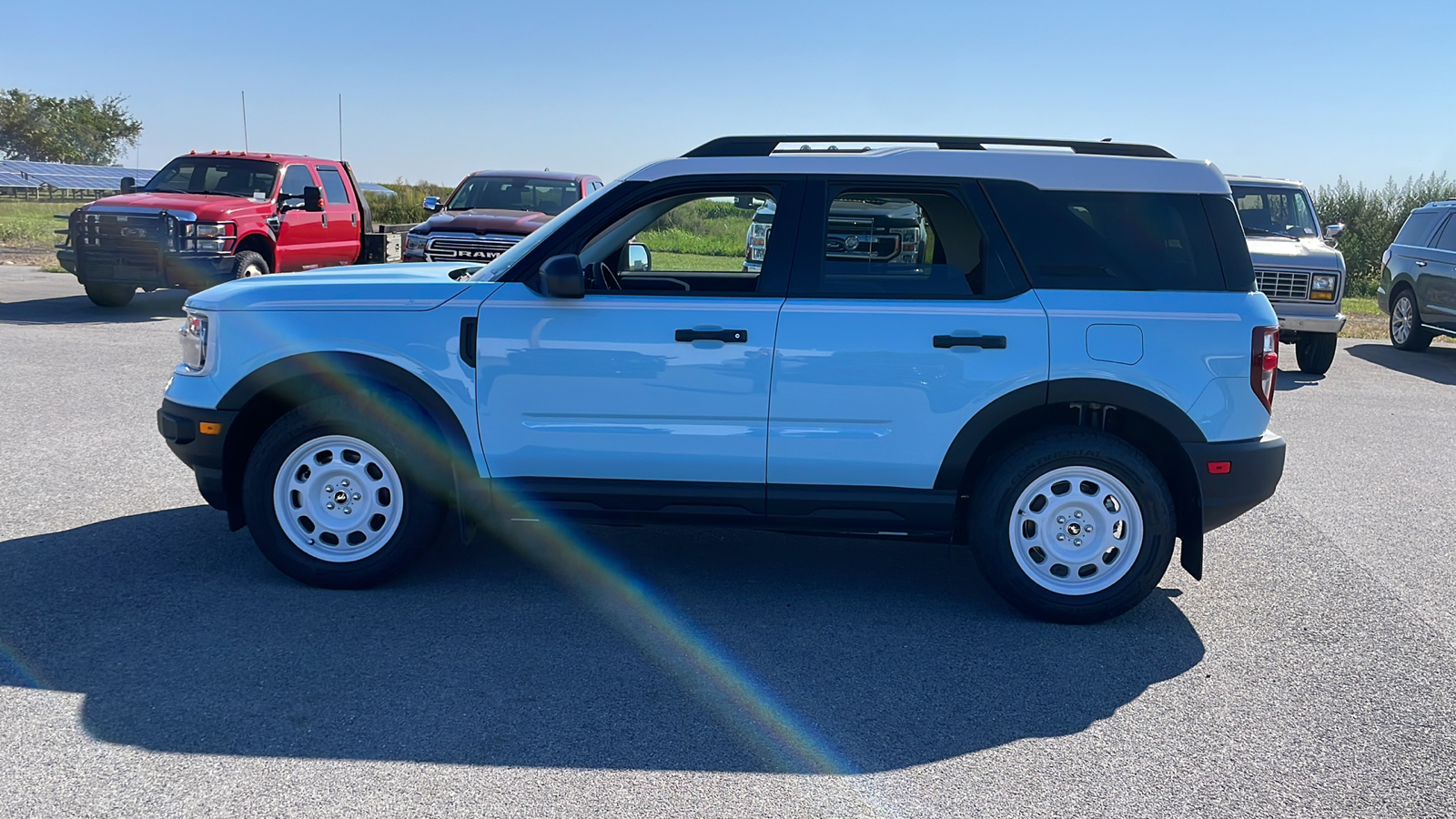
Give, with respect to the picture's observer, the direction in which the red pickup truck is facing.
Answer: facing the viewer and to the left of the viewer

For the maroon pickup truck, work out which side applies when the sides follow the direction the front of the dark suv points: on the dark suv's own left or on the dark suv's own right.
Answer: on the dark suv's own right

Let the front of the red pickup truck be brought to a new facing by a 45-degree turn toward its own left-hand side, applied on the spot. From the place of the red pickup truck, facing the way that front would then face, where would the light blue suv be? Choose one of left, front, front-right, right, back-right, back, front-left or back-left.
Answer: front

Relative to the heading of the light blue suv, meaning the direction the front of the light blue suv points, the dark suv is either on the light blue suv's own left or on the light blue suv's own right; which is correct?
on the light blue suv's own right

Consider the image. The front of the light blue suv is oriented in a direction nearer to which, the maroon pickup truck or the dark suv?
the maroon pickup truck

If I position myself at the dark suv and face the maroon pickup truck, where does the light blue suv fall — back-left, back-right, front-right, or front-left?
front-left

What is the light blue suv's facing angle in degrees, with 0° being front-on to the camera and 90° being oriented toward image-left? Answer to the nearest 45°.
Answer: approximately 90°

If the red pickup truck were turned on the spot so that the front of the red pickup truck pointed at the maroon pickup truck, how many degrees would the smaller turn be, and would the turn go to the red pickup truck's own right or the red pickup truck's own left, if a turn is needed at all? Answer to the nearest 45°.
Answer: approximately 135° to the red pickup truck's own left

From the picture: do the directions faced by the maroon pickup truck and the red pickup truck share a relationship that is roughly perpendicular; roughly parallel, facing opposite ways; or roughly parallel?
roughly parallel

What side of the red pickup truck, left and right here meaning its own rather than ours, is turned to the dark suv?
left

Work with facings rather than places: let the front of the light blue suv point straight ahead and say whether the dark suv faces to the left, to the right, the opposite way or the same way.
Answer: to the left

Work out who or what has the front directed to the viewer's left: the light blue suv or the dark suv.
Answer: the light blue suv

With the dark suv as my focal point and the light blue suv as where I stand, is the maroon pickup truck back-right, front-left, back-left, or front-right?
front-left
